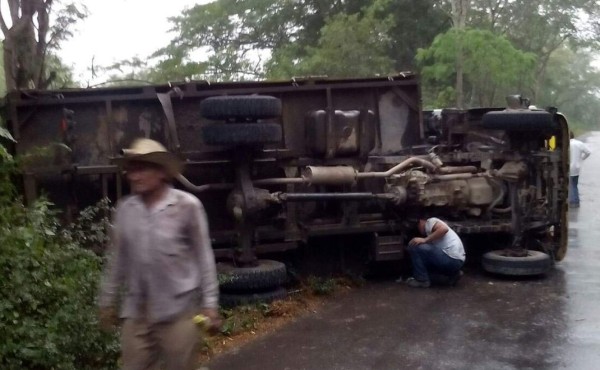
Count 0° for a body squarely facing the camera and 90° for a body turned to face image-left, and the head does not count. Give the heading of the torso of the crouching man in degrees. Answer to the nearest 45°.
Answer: approximately 90°

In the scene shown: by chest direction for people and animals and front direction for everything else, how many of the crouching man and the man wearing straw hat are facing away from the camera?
0

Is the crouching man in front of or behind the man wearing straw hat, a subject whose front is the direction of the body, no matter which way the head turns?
behind

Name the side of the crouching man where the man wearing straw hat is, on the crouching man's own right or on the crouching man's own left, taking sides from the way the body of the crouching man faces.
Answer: on the crouching man's own left

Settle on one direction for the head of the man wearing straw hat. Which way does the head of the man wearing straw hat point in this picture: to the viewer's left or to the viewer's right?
to the viewer's left

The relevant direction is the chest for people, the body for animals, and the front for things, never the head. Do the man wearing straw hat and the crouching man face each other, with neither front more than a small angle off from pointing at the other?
no

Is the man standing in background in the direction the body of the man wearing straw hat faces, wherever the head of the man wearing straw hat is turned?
no
